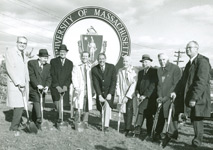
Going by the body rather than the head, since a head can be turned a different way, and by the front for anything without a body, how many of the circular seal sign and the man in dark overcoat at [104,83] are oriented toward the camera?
2

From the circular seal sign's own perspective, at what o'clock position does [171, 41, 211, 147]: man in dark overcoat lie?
The man in dark overcoat is roughly at 11 o'clock from the circular seal sign.

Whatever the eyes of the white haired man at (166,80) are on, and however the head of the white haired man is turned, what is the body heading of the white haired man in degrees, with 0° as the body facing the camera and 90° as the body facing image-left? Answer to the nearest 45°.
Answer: approximately 45°

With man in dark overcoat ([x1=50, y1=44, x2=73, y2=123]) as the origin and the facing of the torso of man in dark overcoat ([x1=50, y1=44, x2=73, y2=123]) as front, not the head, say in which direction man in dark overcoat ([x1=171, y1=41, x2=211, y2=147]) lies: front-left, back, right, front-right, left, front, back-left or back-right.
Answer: front-left

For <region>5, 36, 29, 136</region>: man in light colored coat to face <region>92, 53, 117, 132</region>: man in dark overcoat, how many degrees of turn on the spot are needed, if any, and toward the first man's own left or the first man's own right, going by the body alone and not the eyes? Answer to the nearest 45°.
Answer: approximately 45° to the first man's own left

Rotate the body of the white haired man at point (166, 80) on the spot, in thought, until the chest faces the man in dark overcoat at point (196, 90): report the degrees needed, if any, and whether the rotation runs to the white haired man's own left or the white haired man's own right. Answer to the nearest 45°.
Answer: approximately 90° to the white haired man's own left

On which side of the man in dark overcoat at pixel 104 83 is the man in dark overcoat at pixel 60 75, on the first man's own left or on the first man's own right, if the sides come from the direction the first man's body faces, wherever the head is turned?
on the first man's own right

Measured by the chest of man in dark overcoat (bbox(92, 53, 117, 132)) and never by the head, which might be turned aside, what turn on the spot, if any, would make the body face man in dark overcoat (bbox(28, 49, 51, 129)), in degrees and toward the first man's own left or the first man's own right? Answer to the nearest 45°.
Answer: approximately 90° to the first man's own right

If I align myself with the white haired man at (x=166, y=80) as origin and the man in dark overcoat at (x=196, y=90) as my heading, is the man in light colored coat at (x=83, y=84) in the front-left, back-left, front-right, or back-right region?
back-right

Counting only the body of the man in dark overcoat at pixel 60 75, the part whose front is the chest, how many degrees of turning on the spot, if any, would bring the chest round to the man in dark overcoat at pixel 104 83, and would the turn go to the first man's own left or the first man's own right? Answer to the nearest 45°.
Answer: approximately 90° to the first man's own left
